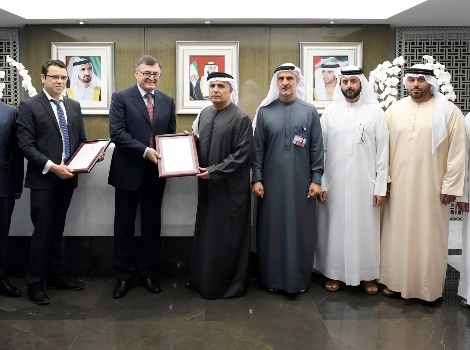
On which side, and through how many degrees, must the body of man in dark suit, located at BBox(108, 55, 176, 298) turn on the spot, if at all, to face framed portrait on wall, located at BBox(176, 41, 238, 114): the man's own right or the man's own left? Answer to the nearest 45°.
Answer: approximately 135° to the man's own left

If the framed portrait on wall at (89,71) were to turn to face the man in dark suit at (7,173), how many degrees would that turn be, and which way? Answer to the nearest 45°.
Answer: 0° — it already faces them

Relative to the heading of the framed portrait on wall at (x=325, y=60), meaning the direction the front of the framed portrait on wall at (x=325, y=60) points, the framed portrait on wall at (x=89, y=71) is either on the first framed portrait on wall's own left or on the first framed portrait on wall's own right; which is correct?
on the first framed portrait on wall's own right

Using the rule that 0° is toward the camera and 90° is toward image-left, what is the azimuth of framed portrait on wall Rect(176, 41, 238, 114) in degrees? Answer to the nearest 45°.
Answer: approximately 0°

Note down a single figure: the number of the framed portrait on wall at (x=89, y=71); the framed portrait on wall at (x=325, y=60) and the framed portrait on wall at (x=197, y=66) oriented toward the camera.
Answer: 3

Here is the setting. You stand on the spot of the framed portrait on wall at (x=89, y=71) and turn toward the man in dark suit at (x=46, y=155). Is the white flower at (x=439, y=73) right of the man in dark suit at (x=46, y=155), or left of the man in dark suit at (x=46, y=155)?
left

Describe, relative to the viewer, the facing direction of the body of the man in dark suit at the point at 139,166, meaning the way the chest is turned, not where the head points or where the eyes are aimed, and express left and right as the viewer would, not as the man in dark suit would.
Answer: facing the viewer and to the right of the viewer
